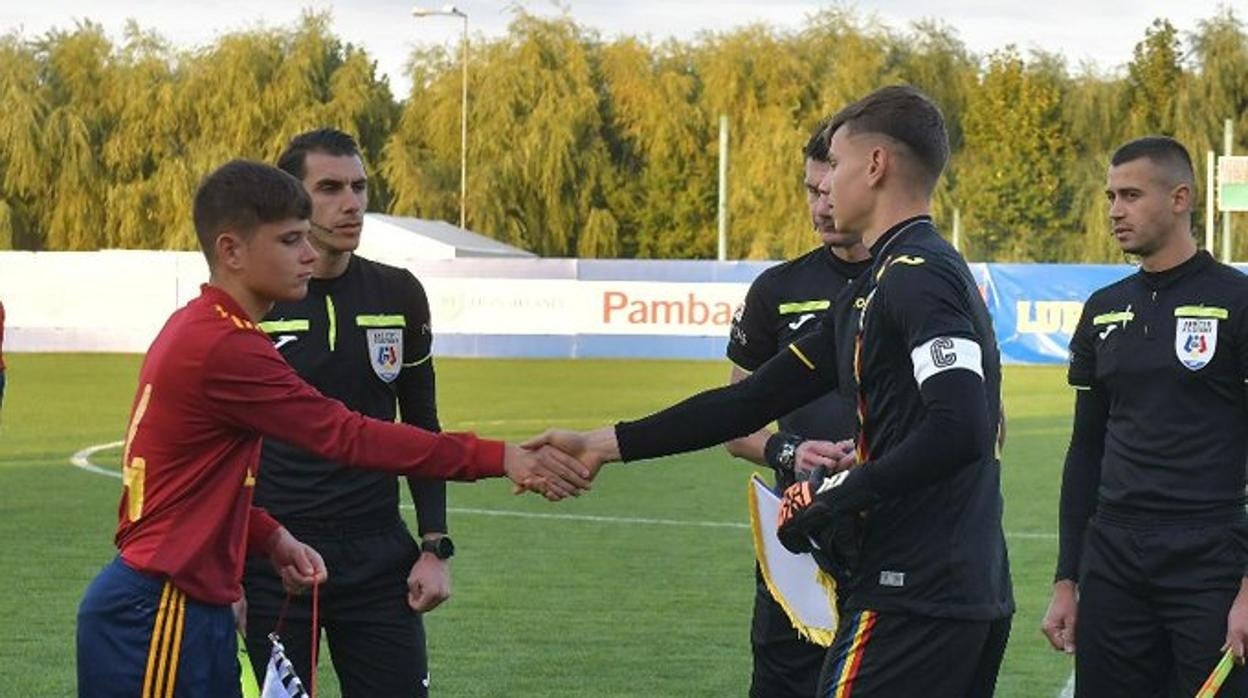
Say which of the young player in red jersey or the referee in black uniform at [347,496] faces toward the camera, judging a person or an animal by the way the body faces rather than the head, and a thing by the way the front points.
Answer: the referee in black uniform

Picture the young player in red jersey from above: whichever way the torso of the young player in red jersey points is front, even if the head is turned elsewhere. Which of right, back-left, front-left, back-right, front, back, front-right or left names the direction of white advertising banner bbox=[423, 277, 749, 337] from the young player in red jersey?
left

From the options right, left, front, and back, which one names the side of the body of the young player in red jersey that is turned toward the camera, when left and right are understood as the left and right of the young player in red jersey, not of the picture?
right

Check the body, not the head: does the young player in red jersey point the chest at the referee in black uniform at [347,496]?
no

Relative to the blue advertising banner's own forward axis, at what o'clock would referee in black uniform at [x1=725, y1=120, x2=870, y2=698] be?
The referee in black uniform is roughly at 12 o'clock from the blue advertising banner.

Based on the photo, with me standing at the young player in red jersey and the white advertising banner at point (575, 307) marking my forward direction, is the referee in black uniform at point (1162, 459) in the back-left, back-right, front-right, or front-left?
front-right

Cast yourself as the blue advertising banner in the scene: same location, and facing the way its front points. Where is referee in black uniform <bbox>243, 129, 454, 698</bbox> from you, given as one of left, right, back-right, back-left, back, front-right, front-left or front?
front

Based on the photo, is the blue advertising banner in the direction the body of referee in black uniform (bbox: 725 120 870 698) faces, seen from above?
no

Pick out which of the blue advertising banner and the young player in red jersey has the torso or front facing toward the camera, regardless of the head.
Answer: the blue advertising banner

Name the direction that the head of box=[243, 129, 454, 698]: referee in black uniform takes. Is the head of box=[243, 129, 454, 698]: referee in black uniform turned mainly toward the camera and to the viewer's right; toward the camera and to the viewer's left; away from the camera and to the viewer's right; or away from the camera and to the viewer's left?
toward the camera and to the viewer's right

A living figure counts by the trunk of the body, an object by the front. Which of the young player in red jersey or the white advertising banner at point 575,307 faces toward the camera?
the white advertising banner

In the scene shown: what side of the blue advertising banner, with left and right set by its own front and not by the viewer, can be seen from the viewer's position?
front

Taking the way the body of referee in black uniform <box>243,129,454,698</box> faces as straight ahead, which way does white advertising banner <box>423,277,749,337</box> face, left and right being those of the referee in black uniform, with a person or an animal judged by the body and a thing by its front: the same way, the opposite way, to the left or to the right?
the same way

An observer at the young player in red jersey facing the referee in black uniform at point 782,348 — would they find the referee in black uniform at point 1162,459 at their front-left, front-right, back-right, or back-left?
front-right

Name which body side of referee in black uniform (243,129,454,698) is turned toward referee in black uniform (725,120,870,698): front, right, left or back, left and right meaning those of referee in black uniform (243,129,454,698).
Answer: left

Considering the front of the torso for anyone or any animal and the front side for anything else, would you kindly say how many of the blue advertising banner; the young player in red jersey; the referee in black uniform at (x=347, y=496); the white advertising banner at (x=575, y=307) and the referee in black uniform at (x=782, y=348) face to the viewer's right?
1
